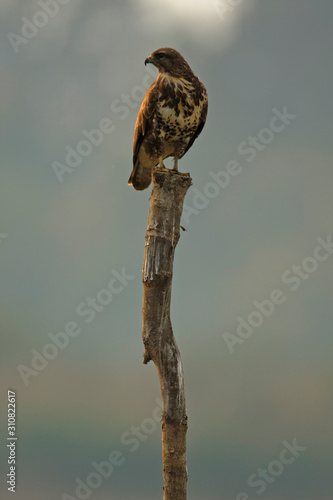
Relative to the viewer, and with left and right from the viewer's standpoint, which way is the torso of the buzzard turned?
facing the viewer and to the right of the viewer
